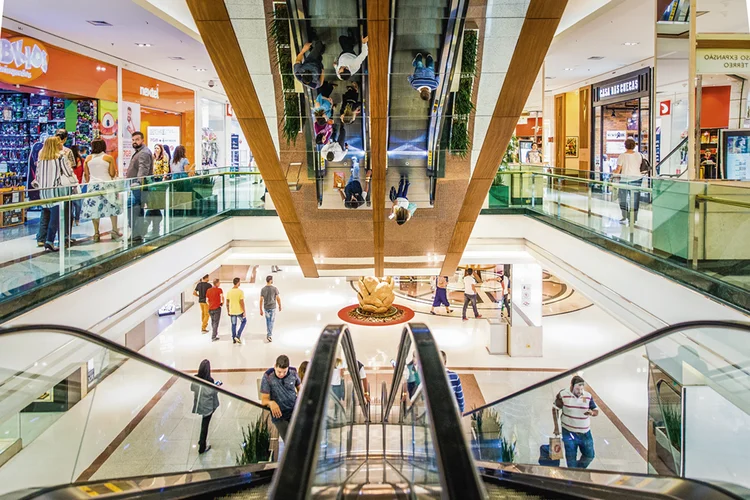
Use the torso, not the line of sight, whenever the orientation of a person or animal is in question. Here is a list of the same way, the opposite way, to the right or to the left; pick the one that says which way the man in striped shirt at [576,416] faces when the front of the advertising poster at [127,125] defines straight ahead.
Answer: to the right

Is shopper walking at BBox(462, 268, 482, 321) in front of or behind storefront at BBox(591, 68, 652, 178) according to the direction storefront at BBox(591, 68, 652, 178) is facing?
in front

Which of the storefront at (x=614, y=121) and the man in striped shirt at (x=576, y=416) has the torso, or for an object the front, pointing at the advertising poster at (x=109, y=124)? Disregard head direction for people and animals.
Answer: the storefront

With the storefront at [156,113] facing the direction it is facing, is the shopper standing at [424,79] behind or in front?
in front

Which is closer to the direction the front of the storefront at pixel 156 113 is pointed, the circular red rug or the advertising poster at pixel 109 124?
the circular red rug

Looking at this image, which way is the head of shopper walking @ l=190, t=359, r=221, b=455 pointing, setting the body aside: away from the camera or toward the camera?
away from the camera

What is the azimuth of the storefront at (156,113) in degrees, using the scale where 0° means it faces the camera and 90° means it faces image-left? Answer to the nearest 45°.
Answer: approximately 315°

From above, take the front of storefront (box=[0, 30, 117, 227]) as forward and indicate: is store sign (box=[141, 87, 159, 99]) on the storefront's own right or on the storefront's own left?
on the storefront's own left
